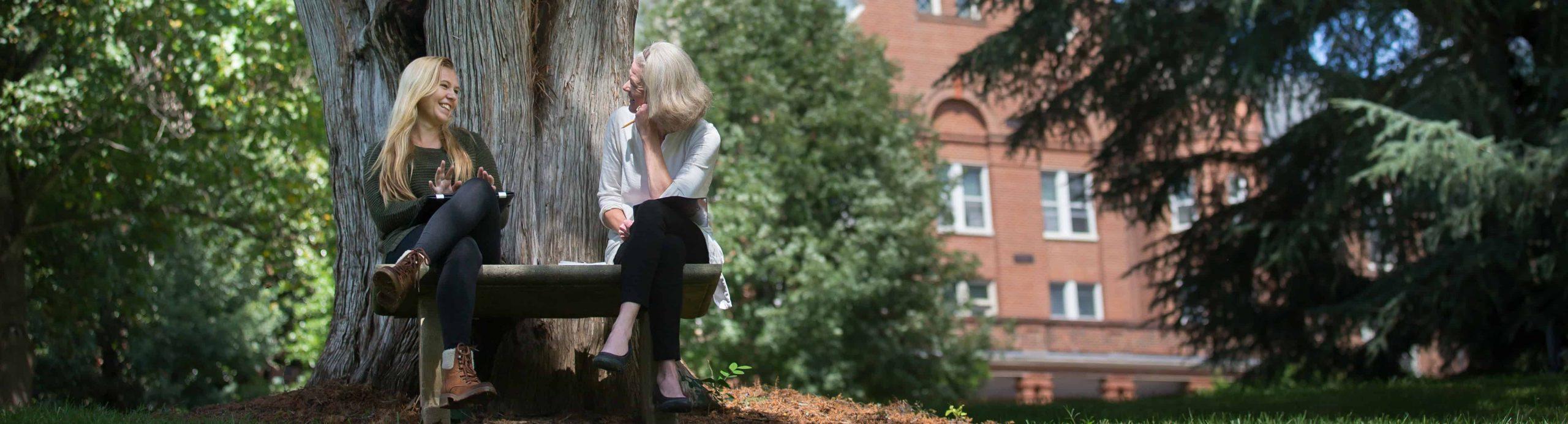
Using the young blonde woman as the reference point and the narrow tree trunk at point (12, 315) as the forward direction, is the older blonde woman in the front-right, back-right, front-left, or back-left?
back-right

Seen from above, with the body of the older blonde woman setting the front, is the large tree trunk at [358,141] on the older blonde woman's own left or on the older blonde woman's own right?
on the older blonde woman's own right

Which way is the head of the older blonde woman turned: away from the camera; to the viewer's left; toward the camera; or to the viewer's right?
to the viewer's left

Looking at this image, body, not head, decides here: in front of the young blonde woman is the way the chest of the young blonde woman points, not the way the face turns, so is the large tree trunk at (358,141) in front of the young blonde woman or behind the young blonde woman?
behind

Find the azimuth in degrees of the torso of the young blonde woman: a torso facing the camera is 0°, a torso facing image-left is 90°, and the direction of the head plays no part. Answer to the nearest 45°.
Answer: approximately 315°

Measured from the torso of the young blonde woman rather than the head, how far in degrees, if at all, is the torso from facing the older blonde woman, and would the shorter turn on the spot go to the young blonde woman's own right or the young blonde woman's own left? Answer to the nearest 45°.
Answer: approximately 45° to the young blonde woman's own left

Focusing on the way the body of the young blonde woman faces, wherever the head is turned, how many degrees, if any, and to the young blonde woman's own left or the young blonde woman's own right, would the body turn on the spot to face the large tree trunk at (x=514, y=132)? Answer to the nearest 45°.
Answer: approximately 90° to the young blonde woman's own left

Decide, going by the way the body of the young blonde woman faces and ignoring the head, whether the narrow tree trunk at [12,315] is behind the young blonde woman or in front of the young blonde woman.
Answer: behind

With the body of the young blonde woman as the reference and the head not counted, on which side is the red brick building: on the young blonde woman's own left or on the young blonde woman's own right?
on the young blonde woman's own left
